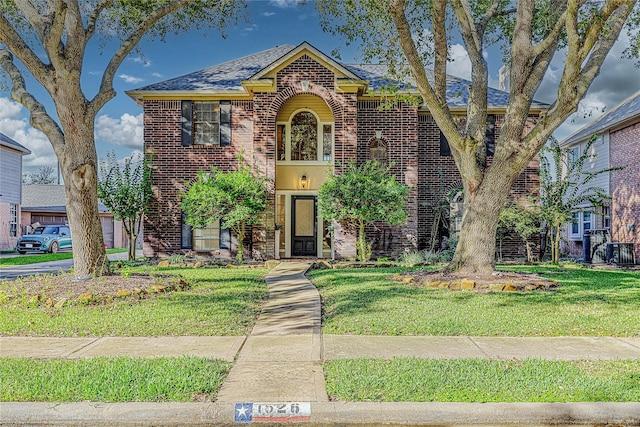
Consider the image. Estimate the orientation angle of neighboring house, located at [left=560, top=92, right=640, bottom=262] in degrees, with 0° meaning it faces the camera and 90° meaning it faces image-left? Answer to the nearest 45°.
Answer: approximately 0°

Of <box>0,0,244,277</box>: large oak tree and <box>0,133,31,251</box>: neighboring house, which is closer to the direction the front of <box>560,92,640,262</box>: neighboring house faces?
the large oak tree

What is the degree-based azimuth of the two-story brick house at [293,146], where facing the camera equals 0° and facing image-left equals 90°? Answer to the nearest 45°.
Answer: approximately 0°

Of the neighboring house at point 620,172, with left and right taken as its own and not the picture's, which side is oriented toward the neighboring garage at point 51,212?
right

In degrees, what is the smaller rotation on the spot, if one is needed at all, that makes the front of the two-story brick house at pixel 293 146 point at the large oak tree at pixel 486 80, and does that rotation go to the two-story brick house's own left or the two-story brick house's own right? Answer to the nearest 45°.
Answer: approximately 45° to the two-story brick house's own left

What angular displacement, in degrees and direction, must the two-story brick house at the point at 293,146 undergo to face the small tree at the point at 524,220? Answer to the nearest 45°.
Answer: approximately 90° to its left

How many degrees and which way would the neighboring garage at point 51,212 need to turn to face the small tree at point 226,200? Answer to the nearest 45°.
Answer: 0° — it already faces it

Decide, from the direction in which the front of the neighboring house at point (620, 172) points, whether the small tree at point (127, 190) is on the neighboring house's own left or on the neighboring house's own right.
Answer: on the neighboring house's own right

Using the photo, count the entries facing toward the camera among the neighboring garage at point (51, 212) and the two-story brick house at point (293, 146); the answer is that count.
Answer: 2

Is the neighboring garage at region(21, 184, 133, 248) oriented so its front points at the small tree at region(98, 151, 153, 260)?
yes

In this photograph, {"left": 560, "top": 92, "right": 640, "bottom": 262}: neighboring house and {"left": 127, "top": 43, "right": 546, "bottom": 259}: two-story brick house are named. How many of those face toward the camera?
2
